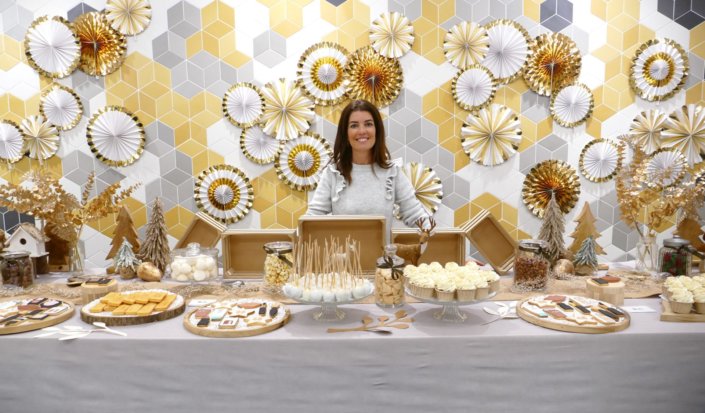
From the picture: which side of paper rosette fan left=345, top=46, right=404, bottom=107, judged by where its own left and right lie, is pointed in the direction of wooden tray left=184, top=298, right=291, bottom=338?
front

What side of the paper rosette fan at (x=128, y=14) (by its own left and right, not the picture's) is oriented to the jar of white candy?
front

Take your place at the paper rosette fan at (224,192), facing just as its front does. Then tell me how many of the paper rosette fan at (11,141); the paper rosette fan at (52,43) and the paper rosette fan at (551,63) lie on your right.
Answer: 2

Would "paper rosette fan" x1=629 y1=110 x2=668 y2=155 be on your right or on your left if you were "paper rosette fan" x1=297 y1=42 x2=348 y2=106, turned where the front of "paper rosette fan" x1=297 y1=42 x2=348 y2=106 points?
on your left

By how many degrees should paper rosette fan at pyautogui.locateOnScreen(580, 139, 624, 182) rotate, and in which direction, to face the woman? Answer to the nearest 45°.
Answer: approximately 45° to its right

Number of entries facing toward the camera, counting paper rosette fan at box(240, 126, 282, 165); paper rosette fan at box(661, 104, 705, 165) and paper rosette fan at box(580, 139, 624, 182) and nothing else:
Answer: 3

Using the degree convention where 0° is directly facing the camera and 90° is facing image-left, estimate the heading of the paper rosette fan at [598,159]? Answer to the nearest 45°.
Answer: approximately 0°

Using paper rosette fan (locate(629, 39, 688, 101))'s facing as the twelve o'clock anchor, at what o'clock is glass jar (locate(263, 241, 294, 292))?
The glass jar is roughly at 1 o'clock from the paper rosette fan.

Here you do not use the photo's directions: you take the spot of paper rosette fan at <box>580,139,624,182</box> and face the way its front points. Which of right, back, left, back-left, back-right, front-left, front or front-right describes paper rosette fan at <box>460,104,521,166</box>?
front-right

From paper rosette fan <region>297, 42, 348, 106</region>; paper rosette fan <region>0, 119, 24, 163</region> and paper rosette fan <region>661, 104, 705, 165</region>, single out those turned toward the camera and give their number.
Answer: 3

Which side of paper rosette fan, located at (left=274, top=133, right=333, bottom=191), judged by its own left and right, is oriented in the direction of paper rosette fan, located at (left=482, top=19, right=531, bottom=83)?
left

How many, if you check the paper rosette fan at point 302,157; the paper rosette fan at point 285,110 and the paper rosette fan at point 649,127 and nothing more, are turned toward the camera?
3

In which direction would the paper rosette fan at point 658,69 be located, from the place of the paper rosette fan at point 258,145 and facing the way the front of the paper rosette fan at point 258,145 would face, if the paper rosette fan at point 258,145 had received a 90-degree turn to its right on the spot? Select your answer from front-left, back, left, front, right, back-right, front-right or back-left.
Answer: back

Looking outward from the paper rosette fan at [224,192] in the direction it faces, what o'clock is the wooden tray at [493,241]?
The wooden tray is roughly at 11 o'clock from the paper rosette fan.
